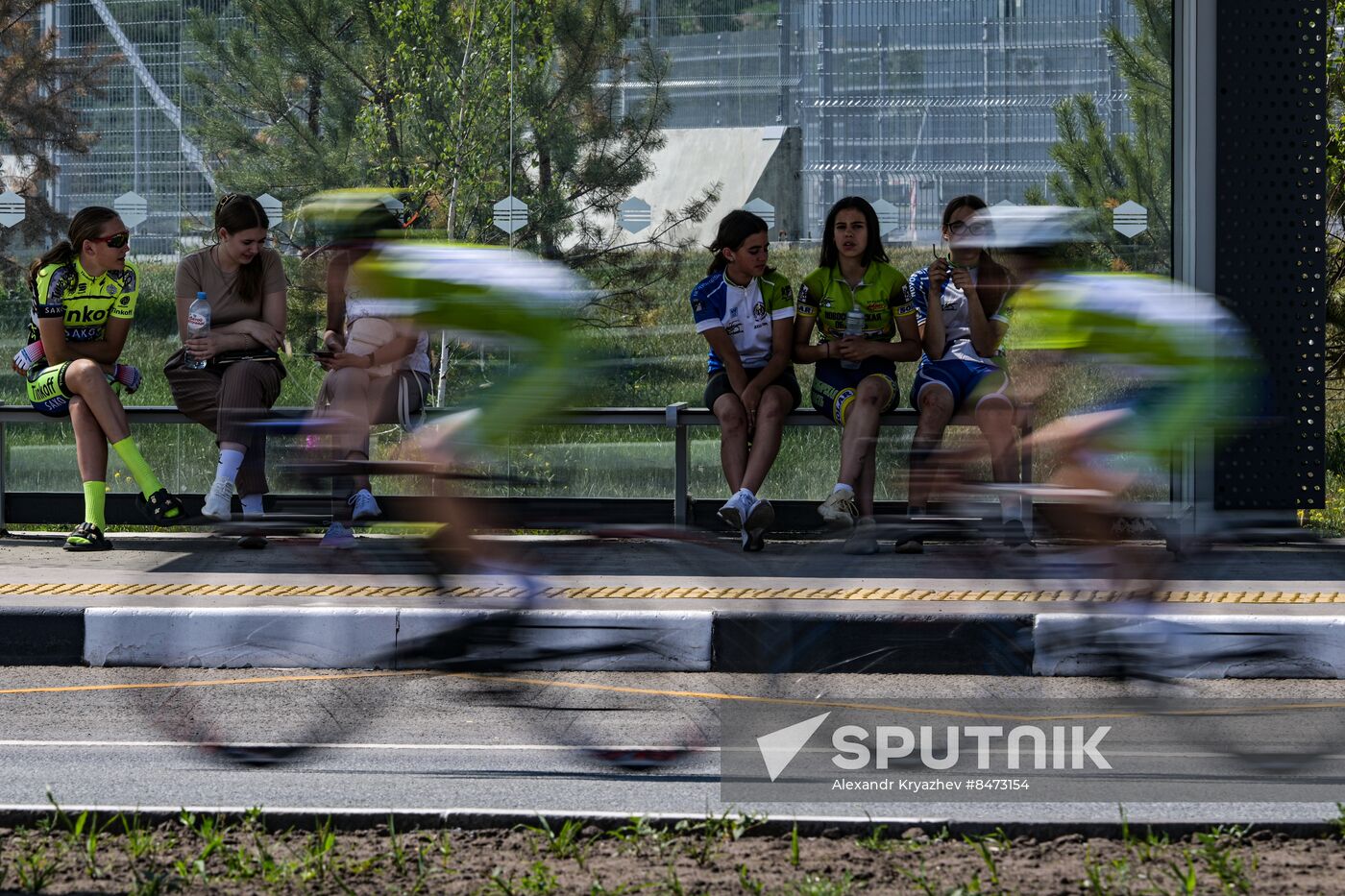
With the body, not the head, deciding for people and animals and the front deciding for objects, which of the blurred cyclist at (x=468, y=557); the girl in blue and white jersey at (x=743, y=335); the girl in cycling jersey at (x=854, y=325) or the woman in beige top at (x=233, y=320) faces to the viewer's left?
the blurred cyclist

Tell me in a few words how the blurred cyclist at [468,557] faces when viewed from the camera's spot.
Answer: facing to the left of the viewer

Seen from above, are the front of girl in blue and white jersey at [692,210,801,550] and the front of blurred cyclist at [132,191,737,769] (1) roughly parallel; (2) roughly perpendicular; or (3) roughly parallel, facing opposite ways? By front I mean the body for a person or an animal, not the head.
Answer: roughly perpendicular

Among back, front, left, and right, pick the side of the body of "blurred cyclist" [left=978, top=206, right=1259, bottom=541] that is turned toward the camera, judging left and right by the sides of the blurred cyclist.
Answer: left

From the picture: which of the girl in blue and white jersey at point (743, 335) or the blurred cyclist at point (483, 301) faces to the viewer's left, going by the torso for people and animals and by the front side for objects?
the blurred cyclist

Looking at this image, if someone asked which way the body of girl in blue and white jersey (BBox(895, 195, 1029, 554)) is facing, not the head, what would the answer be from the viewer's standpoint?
toward the camera

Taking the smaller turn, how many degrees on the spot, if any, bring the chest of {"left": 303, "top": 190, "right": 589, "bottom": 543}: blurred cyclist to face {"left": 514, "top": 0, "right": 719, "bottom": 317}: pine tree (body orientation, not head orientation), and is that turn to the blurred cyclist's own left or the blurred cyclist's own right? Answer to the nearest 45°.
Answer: approximately 90° to the blurred cyclist's own right

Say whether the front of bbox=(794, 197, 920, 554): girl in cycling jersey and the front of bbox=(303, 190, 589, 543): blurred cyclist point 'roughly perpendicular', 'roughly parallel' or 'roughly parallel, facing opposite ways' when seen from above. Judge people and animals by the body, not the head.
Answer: roughly perpendicular

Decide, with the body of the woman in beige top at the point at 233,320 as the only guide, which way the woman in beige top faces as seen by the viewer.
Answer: toward the camera
